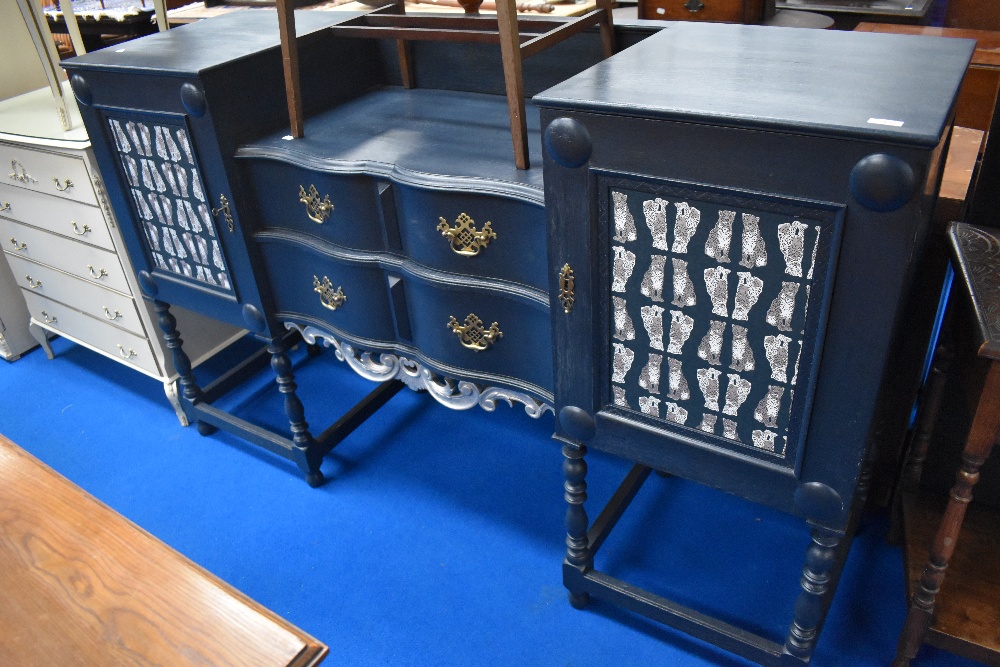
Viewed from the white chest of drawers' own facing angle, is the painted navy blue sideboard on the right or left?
on its left

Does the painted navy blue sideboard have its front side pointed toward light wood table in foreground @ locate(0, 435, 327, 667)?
yes

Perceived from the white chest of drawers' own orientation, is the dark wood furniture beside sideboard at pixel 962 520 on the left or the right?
on its left

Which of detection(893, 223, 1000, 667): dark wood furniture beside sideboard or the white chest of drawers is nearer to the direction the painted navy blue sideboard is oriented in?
the white chest of drawers

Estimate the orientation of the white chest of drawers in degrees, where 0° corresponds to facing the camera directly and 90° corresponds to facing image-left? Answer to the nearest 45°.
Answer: approximately 45°

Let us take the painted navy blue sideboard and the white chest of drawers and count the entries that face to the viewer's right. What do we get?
0

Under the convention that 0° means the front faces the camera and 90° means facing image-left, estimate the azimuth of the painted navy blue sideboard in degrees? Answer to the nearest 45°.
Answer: approximately 45°
